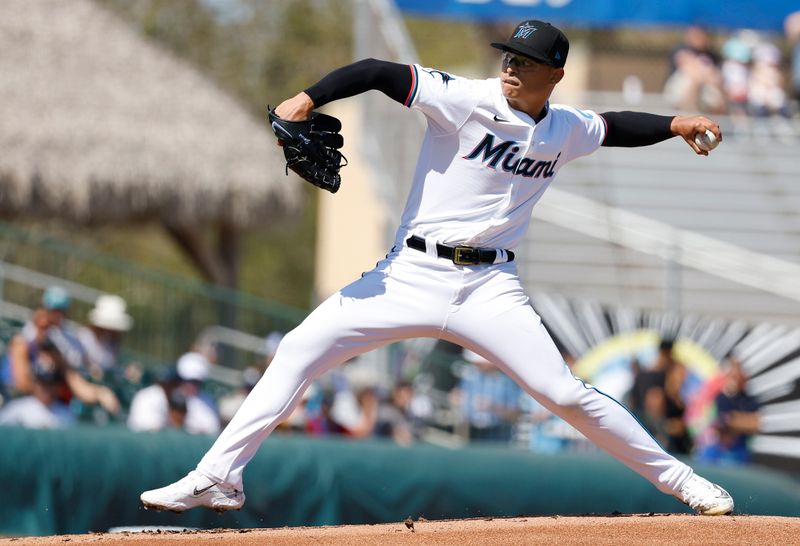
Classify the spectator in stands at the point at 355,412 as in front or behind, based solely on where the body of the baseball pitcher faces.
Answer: behind

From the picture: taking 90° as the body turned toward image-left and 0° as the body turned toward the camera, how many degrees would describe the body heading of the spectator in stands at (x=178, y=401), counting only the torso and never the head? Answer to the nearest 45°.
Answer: approximately 0°

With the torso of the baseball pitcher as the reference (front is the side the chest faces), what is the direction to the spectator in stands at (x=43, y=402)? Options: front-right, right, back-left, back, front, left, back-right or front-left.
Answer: back-right

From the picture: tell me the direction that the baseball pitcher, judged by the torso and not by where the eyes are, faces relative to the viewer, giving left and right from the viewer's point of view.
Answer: facing the viewer

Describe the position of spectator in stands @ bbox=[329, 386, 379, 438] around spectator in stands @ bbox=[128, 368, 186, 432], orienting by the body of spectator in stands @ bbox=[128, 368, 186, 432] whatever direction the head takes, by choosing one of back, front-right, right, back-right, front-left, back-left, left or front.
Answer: front-left

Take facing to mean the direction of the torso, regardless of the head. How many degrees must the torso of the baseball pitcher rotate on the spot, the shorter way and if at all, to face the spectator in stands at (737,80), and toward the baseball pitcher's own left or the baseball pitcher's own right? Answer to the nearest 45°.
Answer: approximately 180°

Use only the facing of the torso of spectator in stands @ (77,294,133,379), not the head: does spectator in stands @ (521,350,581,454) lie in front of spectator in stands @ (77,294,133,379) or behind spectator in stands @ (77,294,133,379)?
in front

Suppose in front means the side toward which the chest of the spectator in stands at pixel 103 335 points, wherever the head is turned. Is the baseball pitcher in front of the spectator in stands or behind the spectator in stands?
in front

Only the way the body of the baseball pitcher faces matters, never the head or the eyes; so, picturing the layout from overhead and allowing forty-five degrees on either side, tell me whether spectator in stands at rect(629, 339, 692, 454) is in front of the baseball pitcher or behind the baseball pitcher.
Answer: behind

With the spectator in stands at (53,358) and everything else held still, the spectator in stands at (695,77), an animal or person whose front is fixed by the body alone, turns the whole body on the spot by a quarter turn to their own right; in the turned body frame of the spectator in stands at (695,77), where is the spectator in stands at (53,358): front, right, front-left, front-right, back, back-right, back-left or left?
front-left
